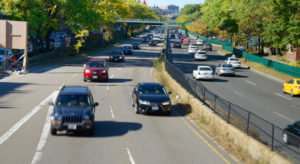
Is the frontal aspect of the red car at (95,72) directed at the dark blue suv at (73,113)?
yes

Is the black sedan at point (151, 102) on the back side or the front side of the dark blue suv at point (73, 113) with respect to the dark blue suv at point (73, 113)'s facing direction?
on the back side

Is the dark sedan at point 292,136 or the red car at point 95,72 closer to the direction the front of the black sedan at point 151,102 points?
the dark sedan

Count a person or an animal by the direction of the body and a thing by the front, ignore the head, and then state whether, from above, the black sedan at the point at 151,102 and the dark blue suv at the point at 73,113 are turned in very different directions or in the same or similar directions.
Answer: same or similar directions

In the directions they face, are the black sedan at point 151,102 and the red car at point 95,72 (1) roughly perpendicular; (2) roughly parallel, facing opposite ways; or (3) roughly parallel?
roughly parallel

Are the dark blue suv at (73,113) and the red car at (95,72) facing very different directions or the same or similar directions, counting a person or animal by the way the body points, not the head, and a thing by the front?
same or similar directions

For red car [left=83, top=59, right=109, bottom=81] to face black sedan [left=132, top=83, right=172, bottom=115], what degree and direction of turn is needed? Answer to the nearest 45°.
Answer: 0° — it already faces it

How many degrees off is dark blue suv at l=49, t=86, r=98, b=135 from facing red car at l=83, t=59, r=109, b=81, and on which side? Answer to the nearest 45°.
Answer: approximately 180°

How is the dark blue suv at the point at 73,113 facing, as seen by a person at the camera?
facing the viewer
